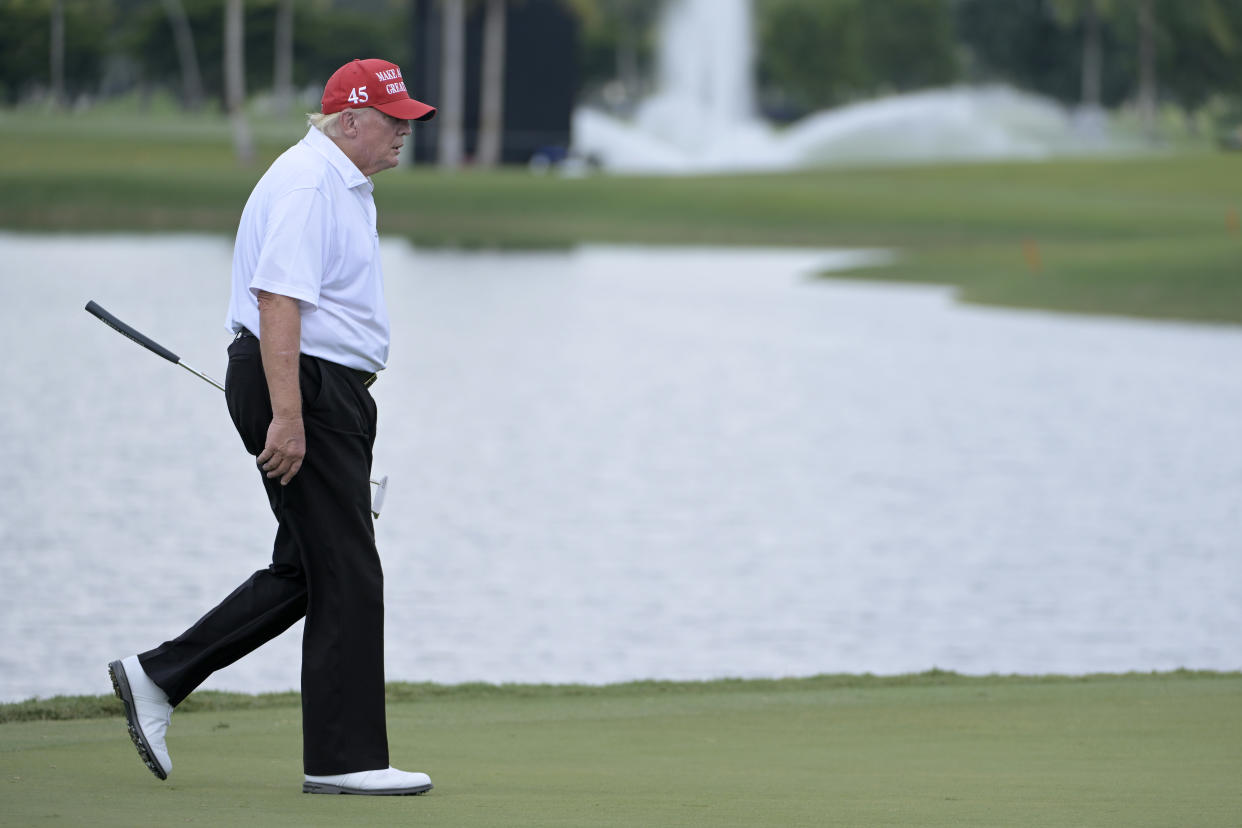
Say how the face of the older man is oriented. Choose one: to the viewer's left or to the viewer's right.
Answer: to the viewer's right

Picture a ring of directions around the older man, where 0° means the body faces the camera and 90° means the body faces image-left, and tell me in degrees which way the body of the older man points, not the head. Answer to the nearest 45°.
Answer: approximately 270°
